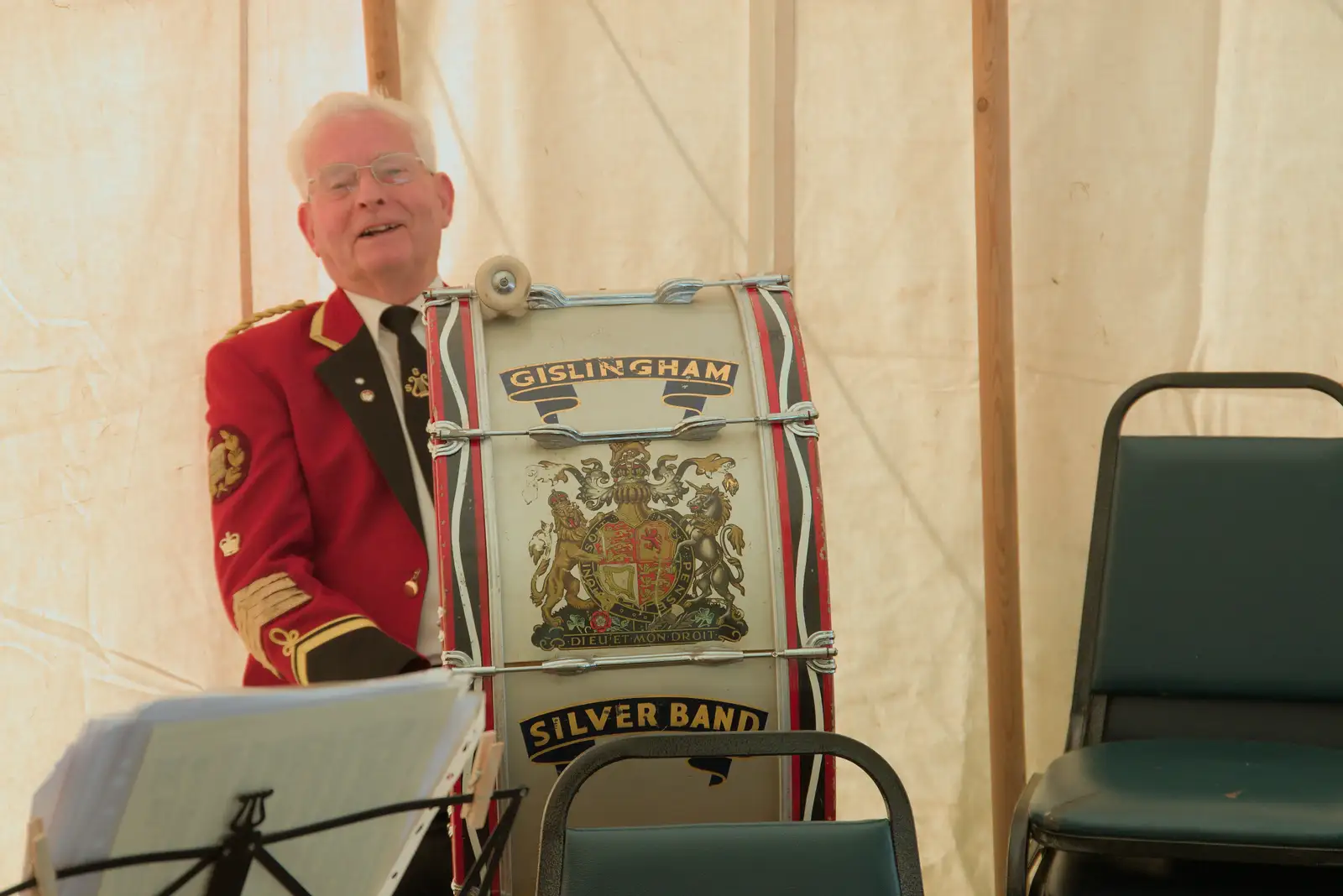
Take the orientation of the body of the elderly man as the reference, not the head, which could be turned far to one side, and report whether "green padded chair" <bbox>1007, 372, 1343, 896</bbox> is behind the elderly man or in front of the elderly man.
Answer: in front

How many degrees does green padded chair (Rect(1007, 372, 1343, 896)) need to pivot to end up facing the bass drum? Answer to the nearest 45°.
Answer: approximately 45° to its right

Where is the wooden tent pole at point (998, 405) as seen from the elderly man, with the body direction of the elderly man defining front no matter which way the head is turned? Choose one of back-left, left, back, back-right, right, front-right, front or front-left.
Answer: front-left

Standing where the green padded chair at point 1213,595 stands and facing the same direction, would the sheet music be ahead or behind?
ahead

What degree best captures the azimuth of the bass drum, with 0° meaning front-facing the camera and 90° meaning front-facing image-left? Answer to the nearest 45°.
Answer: approximately 0°

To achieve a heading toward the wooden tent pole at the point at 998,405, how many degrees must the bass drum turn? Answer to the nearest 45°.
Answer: approximately 135° to its left

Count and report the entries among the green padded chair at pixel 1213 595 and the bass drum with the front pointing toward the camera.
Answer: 2
